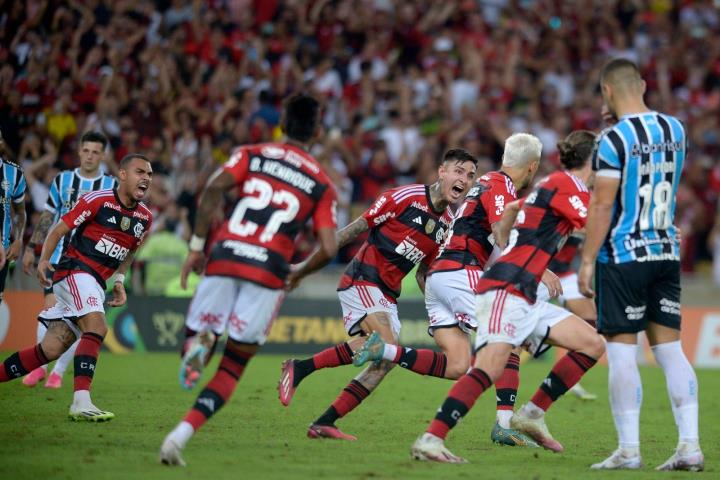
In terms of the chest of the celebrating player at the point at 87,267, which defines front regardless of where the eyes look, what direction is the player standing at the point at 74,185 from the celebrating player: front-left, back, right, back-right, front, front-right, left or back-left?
back-left

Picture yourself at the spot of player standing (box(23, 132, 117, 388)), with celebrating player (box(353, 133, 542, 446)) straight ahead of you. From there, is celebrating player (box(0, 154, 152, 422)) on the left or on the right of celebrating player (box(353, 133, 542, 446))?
right

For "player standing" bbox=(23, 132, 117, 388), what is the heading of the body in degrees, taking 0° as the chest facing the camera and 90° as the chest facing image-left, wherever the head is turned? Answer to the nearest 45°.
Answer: approximately 0°

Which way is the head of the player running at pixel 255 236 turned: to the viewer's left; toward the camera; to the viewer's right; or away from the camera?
away from the camera

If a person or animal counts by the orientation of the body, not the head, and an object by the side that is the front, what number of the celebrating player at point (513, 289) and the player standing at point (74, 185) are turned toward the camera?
1
